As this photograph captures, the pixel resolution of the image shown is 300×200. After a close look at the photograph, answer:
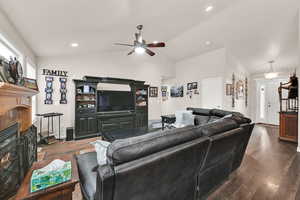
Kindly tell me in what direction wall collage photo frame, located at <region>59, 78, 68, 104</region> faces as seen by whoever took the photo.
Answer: facing the viewer

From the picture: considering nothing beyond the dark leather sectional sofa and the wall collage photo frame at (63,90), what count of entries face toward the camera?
1

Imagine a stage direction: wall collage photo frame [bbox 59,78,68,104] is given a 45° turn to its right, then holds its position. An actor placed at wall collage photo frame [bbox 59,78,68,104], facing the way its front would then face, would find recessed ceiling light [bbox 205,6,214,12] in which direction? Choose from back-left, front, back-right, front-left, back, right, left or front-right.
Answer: left

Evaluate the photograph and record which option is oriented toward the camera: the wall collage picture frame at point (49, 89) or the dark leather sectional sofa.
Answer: the wall collage picture frame

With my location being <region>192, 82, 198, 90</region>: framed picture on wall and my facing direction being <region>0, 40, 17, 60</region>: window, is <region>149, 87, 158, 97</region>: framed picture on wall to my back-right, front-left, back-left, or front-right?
front-right

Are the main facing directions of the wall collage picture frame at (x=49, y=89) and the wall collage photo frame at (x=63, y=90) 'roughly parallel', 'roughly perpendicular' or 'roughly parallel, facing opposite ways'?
roughly parallel

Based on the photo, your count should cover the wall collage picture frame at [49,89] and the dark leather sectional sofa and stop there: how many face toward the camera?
1

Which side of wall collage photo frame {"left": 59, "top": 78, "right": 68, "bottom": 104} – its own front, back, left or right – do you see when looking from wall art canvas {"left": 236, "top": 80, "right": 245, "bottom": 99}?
left

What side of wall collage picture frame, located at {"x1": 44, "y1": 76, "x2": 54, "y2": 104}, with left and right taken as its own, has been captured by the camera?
front

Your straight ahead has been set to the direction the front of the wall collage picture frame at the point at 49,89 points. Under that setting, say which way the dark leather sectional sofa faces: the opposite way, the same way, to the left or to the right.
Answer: the opposite way

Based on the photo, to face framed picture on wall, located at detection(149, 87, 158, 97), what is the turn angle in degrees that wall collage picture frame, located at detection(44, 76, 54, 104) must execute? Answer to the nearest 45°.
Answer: approximately 90° to its left

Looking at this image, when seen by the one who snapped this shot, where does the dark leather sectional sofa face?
facing away from the viewer and to the left of the viewer

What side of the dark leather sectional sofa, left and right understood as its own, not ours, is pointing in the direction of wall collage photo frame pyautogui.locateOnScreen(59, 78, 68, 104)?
front
